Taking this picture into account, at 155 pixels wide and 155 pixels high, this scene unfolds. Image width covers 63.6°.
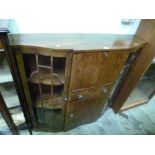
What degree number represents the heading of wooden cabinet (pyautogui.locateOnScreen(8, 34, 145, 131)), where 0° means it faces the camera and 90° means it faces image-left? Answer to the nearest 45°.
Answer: approximately 0°

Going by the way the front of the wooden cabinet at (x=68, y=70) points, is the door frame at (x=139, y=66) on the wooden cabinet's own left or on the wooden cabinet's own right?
on the wooden cabinet's own left
